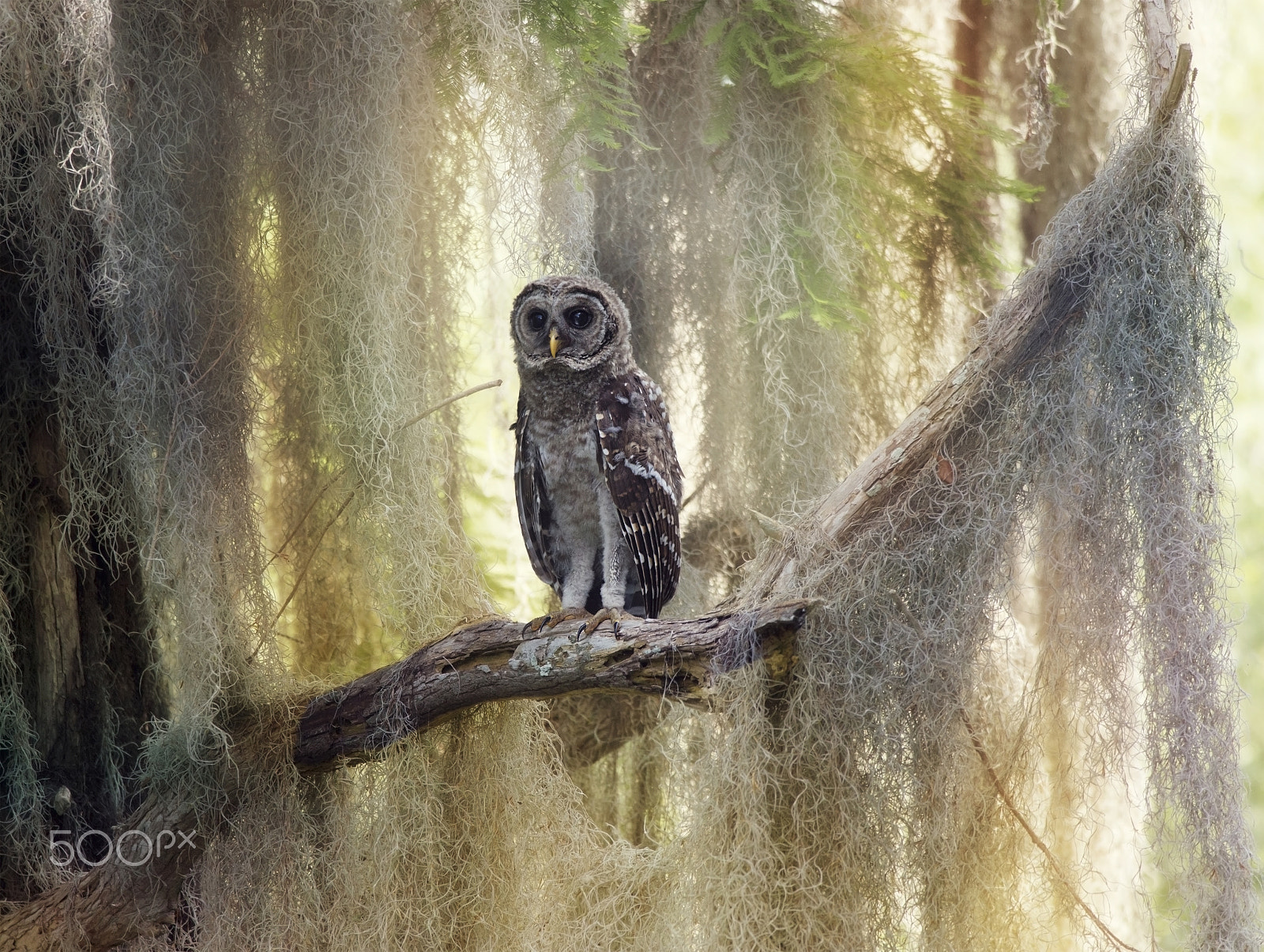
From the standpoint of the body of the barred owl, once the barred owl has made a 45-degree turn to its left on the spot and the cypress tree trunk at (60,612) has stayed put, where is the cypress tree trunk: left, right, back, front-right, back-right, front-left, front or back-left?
right

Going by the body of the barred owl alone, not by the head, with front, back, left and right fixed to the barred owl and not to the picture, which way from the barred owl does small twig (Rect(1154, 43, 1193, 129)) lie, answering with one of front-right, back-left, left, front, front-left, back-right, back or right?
left

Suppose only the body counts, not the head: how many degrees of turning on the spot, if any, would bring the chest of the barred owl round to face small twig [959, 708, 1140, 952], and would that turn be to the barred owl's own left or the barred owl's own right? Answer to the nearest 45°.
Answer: approximately 90° to the barred owl's own left
